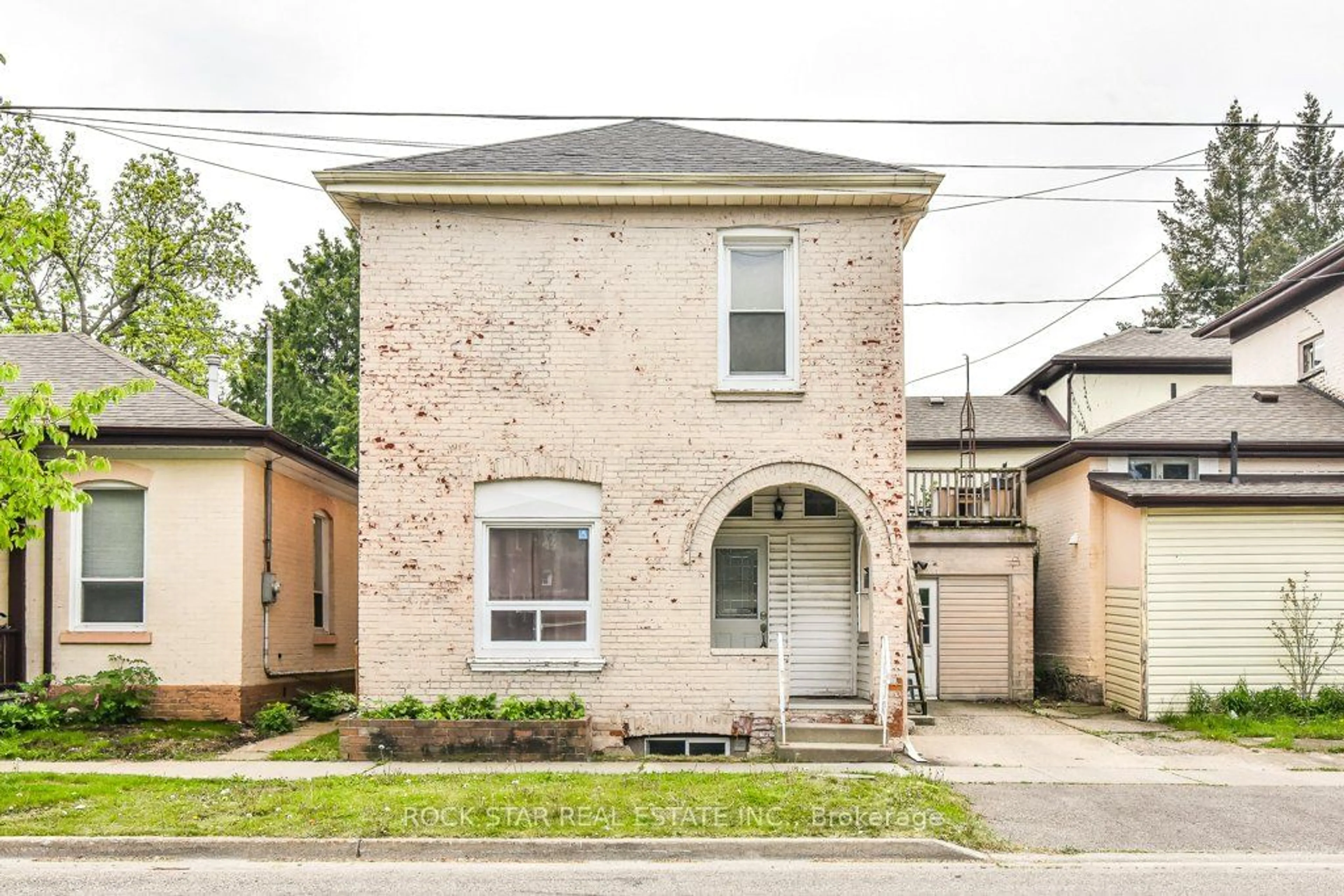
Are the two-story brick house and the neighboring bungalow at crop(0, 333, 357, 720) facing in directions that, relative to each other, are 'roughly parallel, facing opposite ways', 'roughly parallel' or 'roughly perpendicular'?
roughly parallel

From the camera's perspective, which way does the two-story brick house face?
toward the camera

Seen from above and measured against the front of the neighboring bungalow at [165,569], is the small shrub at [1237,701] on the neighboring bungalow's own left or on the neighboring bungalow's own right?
on the neighboring bungalow's own left

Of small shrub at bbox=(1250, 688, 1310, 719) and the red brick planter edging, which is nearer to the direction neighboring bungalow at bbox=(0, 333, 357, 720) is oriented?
the red brick planter edging

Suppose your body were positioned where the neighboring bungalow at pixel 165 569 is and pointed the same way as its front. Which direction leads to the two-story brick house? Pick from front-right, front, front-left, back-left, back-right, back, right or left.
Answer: front-left

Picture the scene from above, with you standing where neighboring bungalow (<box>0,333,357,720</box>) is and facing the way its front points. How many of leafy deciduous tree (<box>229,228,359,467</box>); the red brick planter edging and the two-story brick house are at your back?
1

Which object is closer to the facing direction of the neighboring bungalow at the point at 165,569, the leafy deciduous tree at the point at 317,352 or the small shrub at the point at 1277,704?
the small shrub

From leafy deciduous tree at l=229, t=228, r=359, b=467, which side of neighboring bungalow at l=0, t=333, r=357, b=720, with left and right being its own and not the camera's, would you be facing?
back

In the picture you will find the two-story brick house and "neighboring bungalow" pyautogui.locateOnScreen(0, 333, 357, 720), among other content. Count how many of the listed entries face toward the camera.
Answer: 2

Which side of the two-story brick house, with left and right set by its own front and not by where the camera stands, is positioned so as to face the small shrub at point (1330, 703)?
left

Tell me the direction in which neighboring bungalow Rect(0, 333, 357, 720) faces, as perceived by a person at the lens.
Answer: facing the viewer
